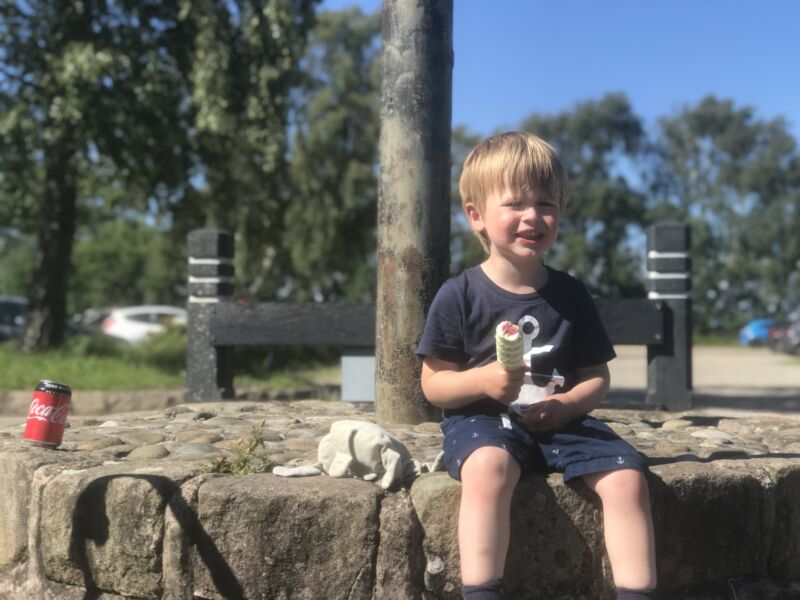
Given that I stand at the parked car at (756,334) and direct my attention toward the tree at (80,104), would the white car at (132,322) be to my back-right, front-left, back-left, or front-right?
front-right

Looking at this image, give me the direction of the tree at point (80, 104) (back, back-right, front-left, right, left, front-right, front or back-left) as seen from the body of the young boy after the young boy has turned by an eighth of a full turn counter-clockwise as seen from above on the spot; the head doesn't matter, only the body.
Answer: back

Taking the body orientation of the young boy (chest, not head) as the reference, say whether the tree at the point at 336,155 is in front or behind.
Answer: behind

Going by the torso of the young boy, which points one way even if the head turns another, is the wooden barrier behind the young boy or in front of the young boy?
behind

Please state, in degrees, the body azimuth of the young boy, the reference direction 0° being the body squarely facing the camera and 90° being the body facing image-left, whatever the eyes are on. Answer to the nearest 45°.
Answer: approximately 0°

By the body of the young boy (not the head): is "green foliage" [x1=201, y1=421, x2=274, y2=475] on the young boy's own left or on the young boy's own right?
on the young boy's own right

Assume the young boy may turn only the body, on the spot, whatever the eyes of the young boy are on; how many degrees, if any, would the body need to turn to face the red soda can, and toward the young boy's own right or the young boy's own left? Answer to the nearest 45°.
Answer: approximately 90° to the young boy's own right

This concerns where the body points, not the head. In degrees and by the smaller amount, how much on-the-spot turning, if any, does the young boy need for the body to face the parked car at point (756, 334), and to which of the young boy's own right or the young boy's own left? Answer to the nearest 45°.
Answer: approximately 180°

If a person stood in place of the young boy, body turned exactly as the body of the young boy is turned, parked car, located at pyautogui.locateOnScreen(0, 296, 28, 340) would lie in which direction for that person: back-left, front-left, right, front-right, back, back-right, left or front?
back-right
